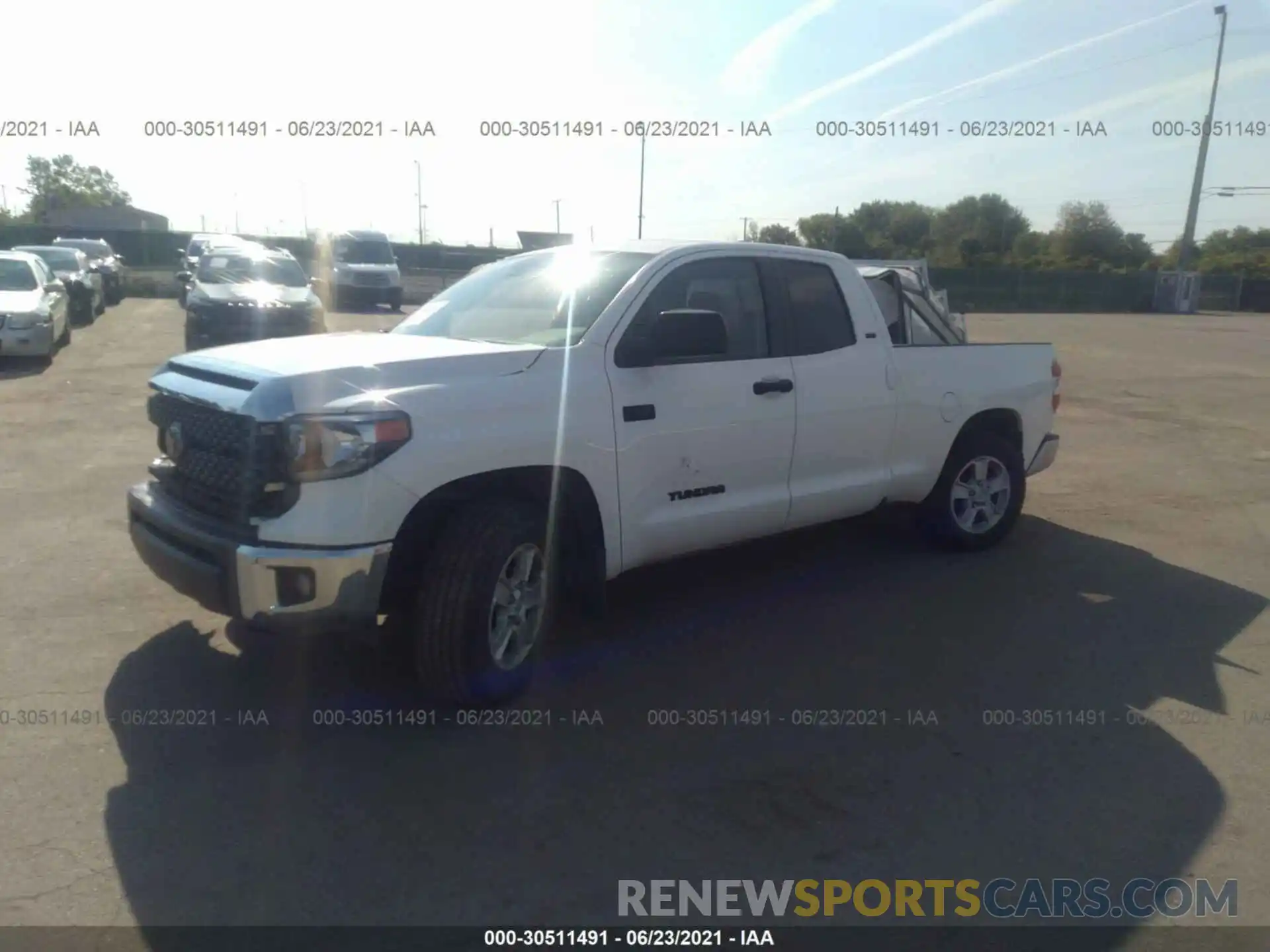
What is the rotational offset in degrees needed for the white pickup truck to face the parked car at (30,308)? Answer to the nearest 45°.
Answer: approximately 90° to its right

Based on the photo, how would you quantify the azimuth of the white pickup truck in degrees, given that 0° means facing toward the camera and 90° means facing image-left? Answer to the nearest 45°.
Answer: approximately 45°

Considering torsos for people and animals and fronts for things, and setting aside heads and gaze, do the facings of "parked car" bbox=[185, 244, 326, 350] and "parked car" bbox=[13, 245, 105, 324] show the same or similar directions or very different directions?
same or similar directions

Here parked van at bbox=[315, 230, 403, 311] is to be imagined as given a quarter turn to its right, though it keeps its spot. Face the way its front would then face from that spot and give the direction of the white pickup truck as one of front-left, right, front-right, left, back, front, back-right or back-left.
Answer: left

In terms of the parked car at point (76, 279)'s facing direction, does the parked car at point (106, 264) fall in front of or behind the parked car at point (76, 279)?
behind

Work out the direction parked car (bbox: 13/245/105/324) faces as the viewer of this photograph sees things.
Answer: facing the viewer

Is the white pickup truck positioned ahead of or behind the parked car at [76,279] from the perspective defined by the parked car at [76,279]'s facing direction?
ahead

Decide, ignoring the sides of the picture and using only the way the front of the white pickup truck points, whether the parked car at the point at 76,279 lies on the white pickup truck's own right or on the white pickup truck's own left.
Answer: on the white pickup truck's own right

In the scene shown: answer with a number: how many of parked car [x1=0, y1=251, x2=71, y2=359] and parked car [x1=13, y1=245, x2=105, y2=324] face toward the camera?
2

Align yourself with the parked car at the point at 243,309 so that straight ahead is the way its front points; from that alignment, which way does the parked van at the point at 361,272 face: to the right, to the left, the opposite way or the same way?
the same way

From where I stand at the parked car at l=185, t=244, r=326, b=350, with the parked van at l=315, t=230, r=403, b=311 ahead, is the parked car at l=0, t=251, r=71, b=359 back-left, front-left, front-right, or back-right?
back-left

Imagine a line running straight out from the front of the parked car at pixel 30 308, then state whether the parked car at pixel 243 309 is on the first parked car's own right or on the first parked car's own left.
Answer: on the first parked car's own left

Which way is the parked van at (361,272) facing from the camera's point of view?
toward the camera

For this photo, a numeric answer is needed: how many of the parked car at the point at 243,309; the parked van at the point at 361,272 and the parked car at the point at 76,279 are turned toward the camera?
3
